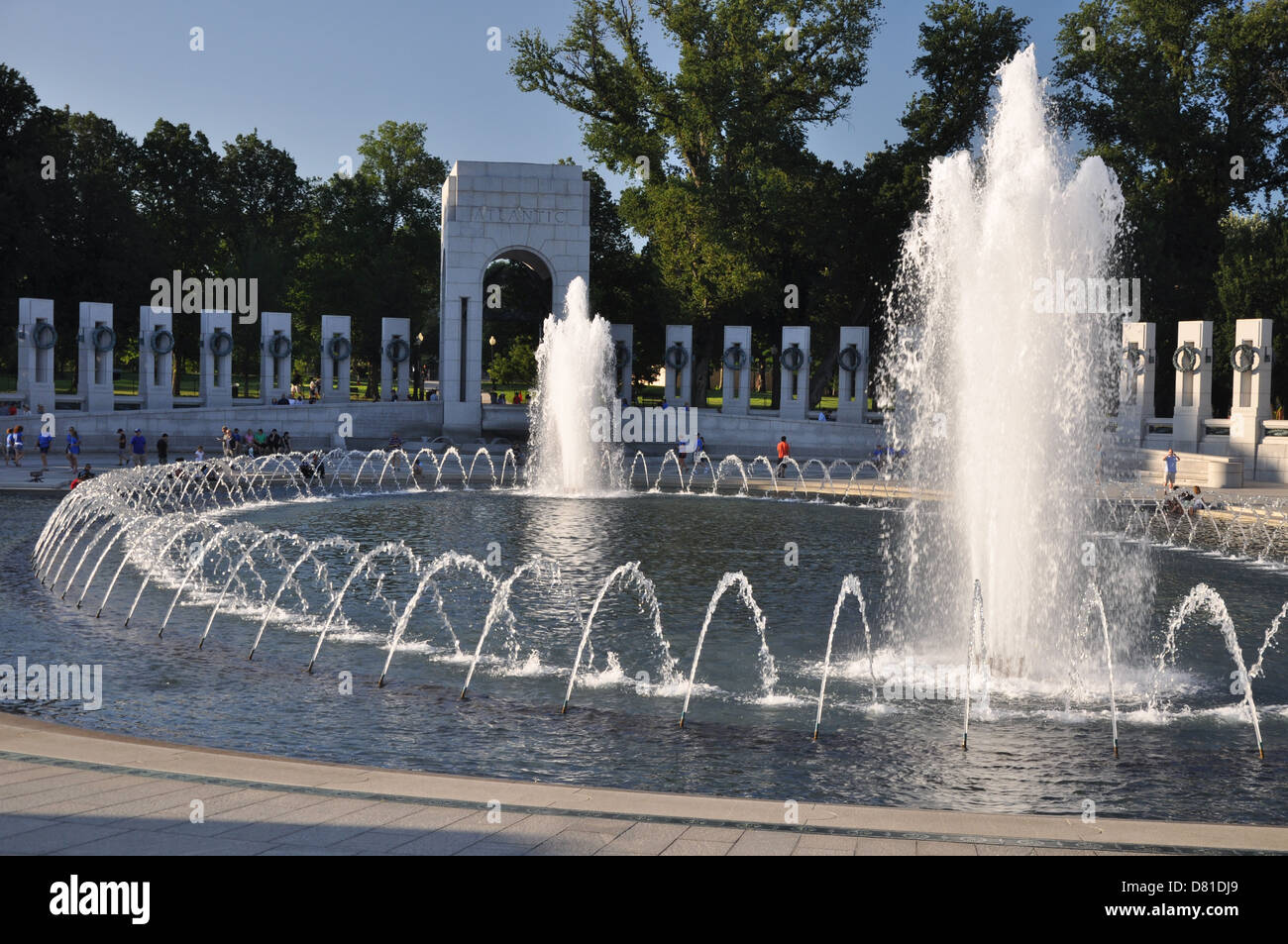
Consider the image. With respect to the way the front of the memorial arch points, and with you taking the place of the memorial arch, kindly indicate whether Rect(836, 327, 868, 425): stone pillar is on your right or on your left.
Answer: on your left

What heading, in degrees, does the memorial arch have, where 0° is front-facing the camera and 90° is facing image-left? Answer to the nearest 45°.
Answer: approximately 0°

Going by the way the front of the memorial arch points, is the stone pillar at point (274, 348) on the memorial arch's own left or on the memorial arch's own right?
on the memorial arch's own right

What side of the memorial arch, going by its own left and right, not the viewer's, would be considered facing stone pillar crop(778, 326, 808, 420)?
left

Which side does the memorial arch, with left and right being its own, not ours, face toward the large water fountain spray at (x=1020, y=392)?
front

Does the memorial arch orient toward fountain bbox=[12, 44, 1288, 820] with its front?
yes

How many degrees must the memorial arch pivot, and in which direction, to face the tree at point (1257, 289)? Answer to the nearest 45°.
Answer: approximately 90° to its left

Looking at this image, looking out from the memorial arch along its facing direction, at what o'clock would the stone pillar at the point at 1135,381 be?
The stone pillar is roughly at 10 o'clock from the memorial arch.

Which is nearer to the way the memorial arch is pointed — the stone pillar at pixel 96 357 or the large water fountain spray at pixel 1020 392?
the large water fountain spray
